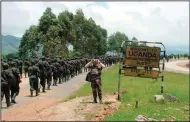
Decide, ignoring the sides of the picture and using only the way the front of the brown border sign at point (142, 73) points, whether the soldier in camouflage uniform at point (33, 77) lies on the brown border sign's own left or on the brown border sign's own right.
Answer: on the brown border sign's own right

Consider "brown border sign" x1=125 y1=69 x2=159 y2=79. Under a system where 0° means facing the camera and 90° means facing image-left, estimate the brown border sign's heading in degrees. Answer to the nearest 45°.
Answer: approximately 0°
